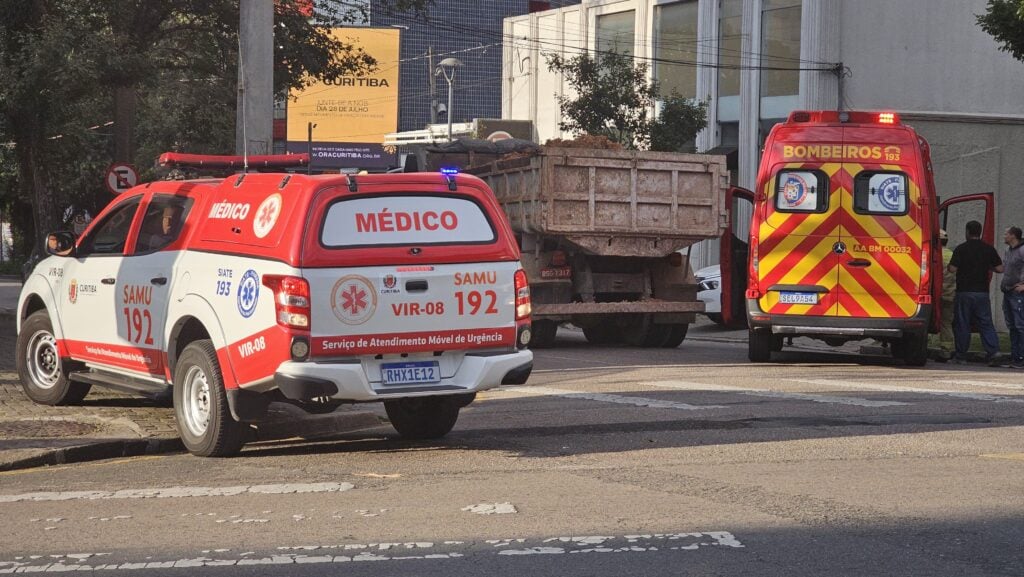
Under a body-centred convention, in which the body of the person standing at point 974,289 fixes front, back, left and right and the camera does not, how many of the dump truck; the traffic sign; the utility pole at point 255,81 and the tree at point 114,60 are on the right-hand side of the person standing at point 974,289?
0

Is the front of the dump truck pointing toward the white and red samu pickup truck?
no

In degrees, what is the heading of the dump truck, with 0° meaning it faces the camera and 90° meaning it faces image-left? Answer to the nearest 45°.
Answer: approximately 135°

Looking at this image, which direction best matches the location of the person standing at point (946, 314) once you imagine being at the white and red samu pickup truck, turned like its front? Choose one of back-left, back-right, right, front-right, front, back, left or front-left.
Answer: right

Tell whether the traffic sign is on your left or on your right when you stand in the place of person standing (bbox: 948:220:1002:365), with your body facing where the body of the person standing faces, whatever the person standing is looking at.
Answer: on your left

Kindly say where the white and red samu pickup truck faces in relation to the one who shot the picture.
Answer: facing away from the viewer and to the left of the viewer

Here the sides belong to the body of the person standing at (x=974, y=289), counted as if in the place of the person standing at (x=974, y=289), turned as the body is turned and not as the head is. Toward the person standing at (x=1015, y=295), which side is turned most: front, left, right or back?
right

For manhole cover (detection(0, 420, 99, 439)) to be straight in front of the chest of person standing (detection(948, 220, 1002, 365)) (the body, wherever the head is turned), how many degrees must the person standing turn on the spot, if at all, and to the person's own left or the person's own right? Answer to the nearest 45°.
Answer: approximately 135° to the person's own left

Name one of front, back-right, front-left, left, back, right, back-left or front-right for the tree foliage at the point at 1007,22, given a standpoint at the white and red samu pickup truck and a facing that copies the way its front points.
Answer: right

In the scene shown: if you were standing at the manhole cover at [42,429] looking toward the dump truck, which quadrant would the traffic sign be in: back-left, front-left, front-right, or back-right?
front-left

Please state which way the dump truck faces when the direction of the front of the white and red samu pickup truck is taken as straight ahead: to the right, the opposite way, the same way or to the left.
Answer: the same way

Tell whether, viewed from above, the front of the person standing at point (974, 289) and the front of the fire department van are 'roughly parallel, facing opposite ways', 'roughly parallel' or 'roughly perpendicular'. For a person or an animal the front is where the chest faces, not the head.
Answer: roughly parallel

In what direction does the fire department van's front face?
away from the camera

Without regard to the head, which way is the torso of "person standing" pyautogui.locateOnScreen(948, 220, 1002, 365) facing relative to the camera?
away from the camera

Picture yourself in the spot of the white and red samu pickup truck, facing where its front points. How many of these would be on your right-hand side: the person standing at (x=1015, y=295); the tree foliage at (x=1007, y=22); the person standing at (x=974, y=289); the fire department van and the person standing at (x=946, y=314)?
5

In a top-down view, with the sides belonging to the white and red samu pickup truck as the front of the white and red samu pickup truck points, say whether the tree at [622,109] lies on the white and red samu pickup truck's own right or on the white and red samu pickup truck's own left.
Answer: on the white and red samu pickup truck's own right

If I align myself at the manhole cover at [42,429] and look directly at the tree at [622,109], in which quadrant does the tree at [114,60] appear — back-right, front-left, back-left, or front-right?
front-left

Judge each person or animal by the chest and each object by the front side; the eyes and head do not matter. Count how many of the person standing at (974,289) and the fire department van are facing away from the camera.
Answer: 2
